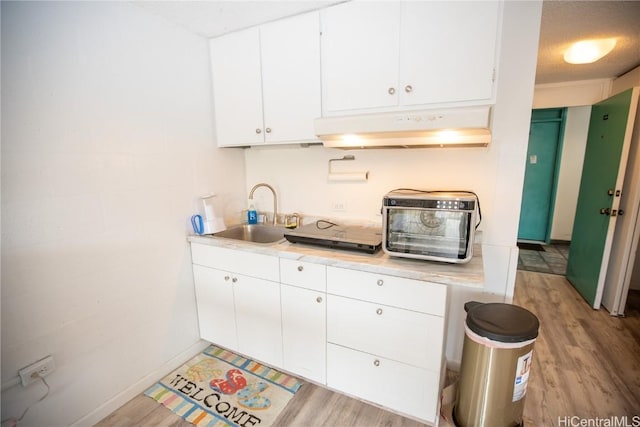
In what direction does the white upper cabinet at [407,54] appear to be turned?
toward the camera

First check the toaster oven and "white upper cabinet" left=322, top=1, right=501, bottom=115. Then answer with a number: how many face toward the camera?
2

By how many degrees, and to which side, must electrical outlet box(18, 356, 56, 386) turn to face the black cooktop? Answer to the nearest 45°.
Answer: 0° — it already faces it

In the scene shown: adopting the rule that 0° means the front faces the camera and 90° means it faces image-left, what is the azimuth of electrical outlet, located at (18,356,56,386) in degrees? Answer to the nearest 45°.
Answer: approximately 315°

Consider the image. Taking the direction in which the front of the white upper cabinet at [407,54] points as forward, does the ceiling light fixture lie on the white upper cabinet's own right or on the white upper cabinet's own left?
on the white upper cabinet's own left

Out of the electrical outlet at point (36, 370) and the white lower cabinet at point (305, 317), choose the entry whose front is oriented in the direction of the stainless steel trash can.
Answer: the electrical outlet
